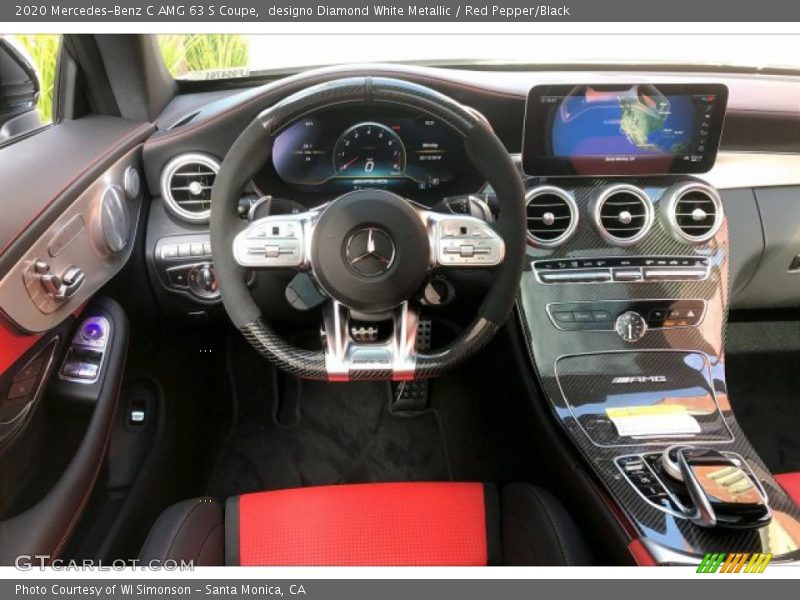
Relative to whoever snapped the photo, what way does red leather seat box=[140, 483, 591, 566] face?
facing away from the viewer

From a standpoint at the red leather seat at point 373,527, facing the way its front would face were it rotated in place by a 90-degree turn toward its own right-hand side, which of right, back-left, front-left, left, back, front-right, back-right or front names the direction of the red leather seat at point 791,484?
front
